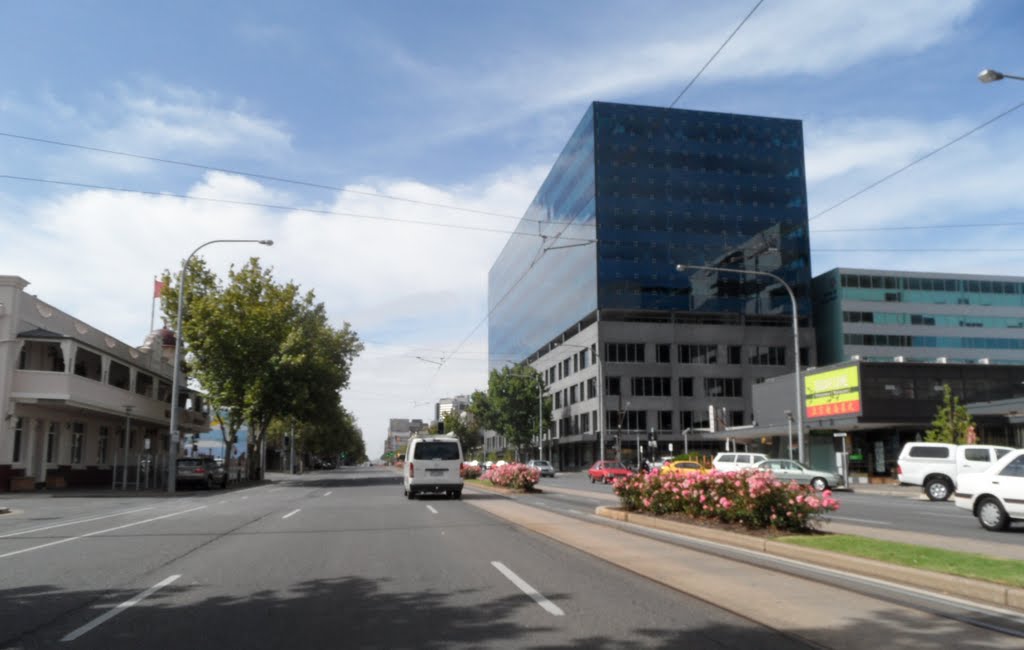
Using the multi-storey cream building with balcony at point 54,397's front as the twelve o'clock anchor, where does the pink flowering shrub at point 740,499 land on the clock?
The pink flowering shrub is roughly at 1 o'clock from the multi-storey cream building with balcony.

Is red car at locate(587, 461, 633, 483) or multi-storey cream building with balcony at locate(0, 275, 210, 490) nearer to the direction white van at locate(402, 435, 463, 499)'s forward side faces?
the red car

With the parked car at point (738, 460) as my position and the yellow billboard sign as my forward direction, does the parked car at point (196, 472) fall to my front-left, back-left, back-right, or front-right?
back-left

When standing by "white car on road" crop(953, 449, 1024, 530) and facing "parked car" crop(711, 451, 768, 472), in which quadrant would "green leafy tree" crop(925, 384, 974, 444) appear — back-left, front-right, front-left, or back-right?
front-right

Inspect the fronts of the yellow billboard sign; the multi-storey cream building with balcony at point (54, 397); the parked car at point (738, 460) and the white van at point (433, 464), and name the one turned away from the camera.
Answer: the white van

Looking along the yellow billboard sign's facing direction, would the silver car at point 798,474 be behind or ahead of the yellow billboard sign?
ahead

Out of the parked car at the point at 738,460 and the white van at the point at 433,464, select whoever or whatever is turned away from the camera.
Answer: the white van

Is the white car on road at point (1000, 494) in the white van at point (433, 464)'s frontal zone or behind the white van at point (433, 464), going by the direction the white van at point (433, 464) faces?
behind

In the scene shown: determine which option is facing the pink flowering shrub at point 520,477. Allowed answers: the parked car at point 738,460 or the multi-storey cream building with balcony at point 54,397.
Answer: the multi-storey cream building with balcony

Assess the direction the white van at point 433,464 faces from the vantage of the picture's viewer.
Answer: facing away from the viewer

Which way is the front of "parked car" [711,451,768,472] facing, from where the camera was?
facing to the right of the viewer

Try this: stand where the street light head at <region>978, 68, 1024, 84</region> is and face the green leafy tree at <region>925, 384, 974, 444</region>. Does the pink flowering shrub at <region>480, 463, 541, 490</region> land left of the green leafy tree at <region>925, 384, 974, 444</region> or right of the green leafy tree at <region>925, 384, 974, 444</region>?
left

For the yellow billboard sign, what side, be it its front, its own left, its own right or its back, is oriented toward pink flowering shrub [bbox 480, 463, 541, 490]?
front

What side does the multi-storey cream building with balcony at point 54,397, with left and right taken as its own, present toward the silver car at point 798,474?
front

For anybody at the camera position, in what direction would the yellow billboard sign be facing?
facing the viewer and to the left of the viewer

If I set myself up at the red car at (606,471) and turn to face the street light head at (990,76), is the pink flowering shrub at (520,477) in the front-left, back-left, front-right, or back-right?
front-right

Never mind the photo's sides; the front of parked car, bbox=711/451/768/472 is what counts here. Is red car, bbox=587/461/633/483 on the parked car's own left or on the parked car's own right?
on the parked car's own left
